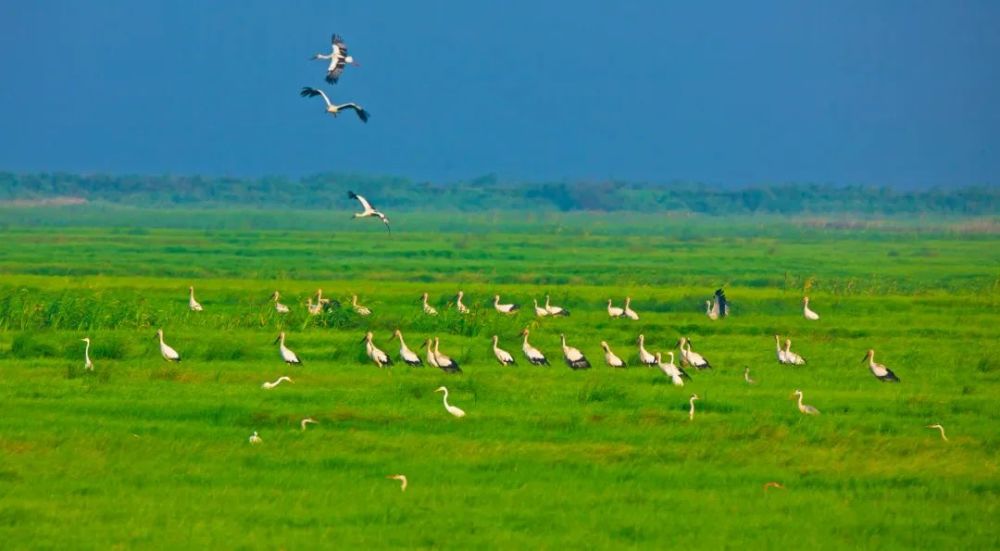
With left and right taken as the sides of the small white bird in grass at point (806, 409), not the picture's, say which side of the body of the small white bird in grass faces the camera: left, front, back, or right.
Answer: left

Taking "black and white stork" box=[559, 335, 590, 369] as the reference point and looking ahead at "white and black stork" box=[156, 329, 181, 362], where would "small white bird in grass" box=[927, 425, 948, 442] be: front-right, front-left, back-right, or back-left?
back-left

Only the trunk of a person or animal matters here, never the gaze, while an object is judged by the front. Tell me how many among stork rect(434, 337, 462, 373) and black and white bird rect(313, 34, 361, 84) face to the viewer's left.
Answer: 2

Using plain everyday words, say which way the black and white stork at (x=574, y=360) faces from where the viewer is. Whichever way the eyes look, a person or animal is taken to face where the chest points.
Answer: facing to the left of the viewer

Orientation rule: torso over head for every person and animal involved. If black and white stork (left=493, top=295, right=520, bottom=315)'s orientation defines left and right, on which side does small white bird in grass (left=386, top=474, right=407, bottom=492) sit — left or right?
on its left

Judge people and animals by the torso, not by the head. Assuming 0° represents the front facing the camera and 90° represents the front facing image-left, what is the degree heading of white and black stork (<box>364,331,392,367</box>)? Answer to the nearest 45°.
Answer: approximately 90°

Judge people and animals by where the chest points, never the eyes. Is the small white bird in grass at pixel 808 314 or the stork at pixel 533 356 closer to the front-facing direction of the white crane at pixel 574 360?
the stork

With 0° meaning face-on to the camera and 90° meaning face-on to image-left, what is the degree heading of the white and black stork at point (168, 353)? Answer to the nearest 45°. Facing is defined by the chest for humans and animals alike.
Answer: approximately 90°

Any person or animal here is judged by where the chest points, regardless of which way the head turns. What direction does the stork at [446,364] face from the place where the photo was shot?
facing to the left of the viewer

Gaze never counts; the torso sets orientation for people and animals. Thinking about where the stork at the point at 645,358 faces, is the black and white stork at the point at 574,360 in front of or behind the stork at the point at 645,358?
in front

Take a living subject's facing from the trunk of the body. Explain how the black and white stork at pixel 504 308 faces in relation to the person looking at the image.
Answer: facing to the left of the viewer

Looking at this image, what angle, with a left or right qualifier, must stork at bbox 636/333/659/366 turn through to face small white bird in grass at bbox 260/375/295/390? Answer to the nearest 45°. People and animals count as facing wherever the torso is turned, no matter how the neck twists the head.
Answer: approximately 45° to its left
